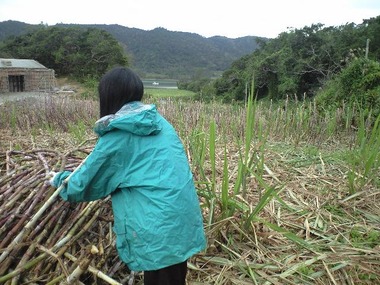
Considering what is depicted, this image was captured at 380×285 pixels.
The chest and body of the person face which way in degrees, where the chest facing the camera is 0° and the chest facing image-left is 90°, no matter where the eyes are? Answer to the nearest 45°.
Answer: approximately 135°

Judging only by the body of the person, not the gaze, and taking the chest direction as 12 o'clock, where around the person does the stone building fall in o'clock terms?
The stone building is roughly at 1 o'clock from the person.

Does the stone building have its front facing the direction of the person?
yes

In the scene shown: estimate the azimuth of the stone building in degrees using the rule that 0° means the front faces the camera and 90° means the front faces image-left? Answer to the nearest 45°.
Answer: approximately 0°

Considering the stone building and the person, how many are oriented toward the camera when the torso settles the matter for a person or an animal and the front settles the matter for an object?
1
